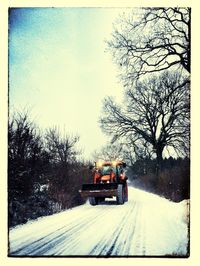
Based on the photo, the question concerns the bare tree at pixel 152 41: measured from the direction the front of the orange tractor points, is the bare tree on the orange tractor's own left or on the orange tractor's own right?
on the orange tractor's own left

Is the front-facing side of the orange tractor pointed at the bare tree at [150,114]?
no

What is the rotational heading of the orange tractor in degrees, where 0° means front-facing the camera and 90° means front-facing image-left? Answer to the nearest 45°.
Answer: approximately 45°
